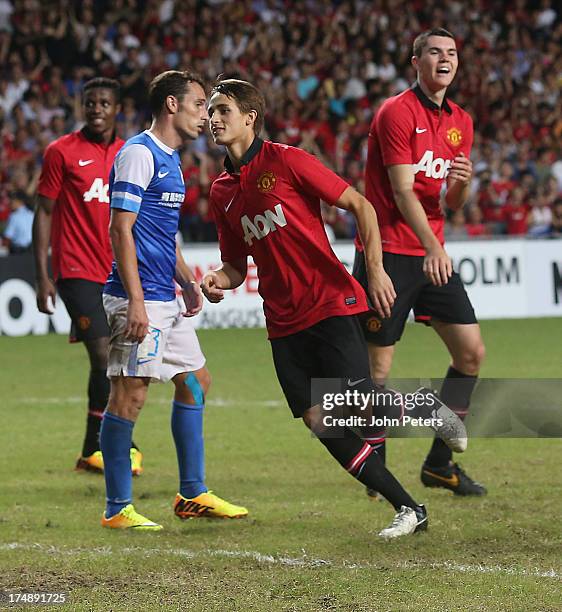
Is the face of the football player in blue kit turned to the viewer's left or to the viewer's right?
to the viewer's right

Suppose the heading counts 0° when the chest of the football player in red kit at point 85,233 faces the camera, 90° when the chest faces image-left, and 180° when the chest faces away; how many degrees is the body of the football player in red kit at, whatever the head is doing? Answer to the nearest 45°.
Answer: approximately 315°

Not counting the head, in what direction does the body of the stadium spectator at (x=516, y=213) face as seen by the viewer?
toward the camera

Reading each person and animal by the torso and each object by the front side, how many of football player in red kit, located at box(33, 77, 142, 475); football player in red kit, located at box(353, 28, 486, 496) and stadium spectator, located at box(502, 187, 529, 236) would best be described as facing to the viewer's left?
0

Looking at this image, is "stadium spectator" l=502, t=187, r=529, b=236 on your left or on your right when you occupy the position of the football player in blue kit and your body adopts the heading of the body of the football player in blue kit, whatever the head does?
on your left

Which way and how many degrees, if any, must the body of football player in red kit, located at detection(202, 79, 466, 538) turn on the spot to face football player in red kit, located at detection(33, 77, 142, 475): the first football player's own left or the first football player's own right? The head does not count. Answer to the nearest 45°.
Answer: approximately 90° to the first football player's own right

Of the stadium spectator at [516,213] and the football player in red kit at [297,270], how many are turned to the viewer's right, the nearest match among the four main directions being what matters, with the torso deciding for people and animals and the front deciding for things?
0

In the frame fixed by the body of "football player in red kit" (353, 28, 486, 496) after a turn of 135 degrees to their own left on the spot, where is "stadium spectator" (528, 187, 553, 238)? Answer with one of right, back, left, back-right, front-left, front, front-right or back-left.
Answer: front

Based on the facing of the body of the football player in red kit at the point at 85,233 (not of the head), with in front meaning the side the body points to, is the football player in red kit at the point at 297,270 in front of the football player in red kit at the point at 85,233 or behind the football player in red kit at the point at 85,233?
in front

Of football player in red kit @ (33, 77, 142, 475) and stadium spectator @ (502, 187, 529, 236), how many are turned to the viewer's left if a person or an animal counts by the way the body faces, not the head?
0

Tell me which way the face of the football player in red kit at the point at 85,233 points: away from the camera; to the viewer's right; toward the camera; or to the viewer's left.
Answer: toward the camera
